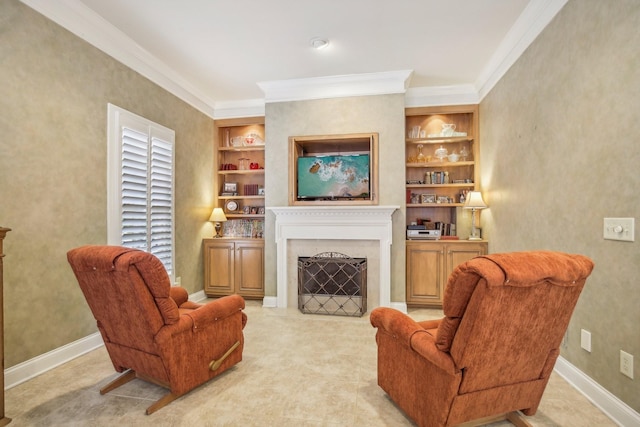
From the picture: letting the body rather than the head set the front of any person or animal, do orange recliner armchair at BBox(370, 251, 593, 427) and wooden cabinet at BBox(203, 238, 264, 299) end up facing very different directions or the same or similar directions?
very different directions

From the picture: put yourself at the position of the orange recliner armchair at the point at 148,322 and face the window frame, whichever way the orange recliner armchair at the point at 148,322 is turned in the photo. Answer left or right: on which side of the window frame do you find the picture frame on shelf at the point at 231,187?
right

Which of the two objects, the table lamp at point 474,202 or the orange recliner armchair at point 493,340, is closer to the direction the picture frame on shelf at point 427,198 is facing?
the orange recliner armchair

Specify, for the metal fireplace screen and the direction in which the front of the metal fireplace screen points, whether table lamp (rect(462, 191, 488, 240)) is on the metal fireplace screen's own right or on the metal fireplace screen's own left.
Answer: on the metal fireplace screen's own left

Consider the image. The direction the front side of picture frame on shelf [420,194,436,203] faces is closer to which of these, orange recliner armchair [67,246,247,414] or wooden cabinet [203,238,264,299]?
the orange recliner armchair

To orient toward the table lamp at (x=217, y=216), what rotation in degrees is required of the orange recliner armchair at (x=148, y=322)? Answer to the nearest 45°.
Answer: approximately 45° to its left

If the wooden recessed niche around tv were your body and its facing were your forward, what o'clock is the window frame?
The window frame is roughly at 2 o'clock from the wooden recessed niche around tv.

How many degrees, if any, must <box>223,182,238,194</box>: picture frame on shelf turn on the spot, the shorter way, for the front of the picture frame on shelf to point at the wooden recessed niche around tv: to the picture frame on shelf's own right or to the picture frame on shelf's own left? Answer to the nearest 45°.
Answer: approximately 45° to the picture frame on shelf's own left

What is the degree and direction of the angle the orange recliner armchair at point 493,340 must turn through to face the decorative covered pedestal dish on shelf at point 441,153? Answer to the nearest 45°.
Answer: approximately 45° to its right

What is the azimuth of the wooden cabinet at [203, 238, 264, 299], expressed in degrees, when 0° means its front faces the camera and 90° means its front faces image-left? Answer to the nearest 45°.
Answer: approximately 0°

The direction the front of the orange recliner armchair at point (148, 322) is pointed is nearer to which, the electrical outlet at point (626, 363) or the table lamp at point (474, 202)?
the table lamp

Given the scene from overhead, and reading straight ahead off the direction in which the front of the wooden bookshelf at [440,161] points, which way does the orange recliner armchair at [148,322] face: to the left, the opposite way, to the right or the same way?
the opposite way

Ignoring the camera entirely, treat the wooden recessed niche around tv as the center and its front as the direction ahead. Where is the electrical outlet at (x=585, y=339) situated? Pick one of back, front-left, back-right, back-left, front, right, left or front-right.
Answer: front-left

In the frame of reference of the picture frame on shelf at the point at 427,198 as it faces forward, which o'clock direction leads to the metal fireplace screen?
The metal fireplace screen is roughly at 2 o'clock from the picture frame on shelf.
